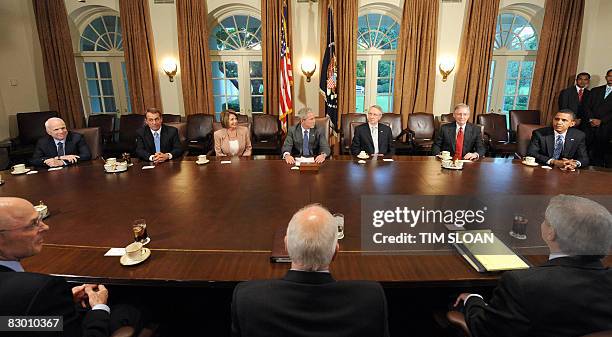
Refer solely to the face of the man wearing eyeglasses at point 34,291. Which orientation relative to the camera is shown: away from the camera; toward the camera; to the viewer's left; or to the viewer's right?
to the viewer's right

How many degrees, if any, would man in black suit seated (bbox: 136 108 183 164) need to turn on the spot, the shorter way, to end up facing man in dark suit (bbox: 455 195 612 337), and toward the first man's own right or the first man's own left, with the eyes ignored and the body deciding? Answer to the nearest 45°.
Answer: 0° — they already face them

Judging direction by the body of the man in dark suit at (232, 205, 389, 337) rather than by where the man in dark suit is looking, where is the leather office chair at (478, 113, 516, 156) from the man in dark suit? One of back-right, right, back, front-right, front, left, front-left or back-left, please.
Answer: front-right

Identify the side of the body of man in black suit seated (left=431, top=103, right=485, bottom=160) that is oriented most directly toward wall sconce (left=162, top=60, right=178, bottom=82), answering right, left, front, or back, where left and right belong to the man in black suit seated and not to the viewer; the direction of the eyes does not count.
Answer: right

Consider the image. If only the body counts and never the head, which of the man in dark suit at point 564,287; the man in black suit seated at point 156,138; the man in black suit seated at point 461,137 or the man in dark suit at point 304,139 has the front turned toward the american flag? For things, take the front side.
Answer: the man in dark suit at point 564,287

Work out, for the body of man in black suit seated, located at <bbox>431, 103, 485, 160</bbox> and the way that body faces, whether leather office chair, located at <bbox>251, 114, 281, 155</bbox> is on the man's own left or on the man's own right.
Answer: on the man's own right

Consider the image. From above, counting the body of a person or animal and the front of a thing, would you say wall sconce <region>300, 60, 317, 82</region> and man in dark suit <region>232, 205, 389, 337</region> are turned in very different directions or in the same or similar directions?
very different directions

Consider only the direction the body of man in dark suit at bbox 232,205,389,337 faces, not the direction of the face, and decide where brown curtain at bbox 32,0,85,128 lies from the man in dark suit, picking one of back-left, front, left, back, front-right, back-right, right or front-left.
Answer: front-left

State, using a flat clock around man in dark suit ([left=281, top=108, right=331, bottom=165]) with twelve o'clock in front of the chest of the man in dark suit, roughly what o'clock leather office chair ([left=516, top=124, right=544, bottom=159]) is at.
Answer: The leather office chair is roughly at 9 o'clock from the man in dark suit.

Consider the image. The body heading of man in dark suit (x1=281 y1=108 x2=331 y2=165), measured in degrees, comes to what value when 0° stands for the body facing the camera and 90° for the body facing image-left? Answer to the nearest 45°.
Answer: approximately 0°

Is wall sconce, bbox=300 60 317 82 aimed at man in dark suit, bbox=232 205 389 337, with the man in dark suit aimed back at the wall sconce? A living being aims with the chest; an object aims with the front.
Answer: yes

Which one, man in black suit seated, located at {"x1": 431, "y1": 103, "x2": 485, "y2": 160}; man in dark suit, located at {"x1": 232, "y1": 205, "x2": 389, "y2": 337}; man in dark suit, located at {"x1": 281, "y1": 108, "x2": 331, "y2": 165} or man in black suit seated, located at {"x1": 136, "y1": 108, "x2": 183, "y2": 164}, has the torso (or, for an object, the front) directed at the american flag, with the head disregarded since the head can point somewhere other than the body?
man in dark suit, located at {"x1": 232, "y1": 205, "x2": 389, "y2": 337}

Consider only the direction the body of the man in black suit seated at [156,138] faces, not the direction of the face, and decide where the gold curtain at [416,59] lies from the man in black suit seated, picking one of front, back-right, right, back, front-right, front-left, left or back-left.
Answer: left

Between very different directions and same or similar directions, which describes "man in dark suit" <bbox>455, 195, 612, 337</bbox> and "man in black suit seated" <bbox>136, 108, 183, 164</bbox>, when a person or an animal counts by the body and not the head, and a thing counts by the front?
very different directions

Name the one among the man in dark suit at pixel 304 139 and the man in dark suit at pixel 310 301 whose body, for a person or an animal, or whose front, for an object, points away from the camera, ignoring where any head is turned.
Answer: the man in dark suit at pixel 310 301
